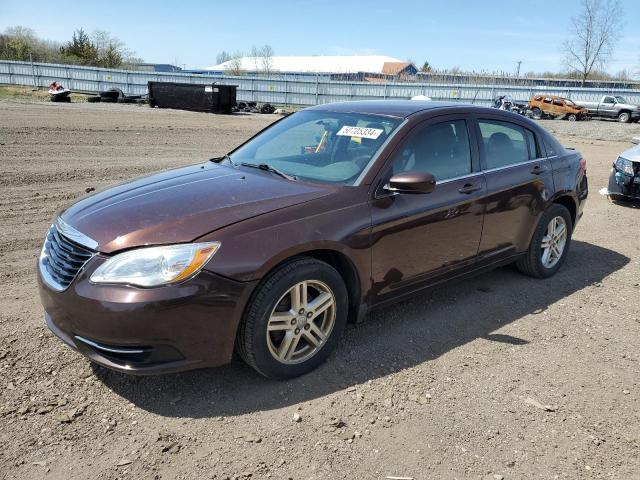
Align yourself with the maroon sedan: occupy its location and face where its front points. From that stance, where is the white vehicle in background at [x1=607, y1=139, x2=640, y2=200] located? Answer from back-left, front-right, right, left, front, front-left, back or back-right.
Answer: back

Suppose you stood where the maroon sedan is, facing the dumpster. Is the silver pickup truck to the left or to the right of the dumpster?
right

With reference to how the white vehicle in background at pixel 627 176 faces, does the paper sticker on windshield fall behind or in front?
in front

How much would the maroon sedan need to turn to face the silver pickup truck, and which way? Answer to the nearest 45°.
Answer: approximately 180°

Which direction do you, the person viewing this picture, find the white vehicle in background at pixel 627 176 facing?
facing the viewer and to the left of the viewer

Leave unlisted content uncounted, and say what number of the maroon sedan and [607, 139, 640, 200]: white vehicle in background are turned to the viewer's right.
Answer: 0

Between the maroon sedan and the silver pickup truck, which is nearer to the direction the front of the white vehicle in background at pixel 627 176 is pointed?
the maroon sedan

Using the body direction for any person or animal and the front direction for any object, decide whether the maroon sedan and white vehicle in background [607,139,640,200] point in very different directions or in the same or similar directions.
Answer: same or similar directions

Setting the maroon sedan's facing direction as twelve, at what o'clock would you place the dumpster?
The dumpster is roughly at 4 o'clock from the maroon sedan.

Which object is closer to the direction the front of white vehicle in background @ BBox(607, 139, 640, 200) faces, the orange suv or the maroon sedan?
the maroon sedan

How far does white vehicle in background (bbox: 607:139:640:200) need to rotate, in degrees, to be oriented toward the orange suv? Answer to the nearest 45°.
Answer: approximately 135° to its right

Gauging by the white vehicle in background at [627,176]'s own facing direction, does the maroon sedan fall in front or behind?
in front
